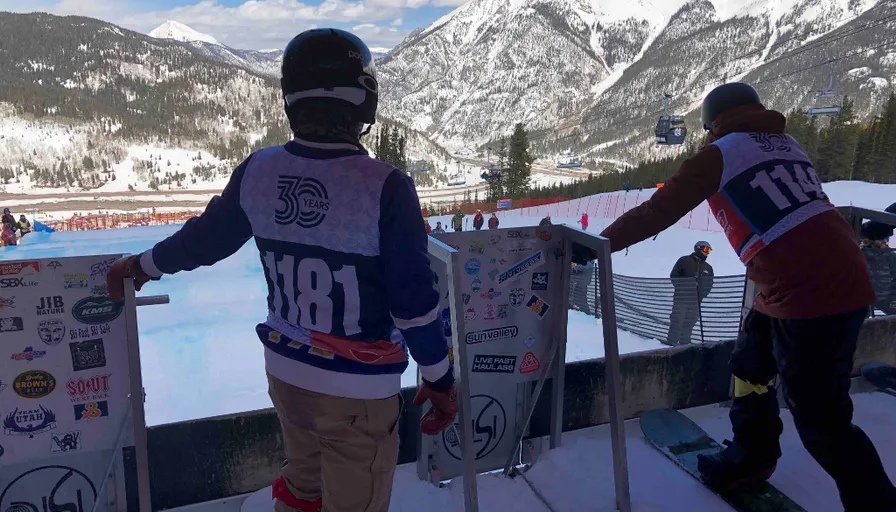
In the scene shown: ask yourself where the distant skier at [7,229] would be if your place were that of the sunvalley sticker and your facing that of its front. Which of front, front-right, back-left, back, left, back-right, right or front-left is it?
back-right

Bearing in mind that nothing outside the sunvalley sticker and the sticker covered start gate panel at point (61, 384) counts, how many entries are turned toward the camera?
2

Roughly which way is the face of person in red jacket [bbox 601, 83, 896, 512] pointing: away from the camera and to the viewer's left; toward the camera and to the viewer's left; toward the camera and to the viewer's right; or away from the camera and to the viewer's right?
away from the camera and to the viewer's left

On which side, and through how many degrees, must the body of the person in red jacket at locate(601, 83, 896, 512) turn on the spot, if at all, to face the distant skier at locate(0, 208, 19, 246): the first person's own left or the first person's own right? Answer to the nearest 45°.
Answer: approximately 45° to the first person's own left

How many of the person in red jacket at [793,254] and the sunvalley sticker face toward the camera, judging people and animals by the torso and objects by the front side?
1

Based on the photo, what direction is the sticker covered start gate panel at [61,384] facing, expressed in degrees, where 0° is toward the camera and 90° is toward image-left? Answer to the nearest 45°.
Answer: approximately 0°

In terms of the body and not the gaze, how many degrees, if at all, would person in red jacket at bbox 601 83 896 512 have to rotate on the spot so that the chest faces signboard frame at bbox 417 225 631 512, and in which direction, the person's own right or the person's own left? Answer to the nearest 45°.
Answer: approximately 45° to the person's own left

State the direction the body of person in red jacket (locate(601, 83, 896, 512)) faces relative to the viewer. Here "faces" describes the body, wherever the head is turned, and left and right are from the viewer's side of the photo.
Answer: facing away from the viewer and to the left of the viewer

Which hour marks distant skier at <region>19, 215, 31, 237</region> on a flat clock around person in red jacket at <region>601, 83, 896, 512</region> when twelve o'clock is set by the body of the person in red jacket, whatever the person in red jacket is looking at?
The distant skier is roughly at 11 o'clock from the person in red jacket.

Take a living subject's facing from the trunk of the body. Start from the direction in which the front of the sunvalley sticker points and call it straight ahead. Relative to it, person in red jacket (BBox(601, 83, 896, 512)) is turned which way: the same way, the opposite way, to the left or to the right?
the opposite way
